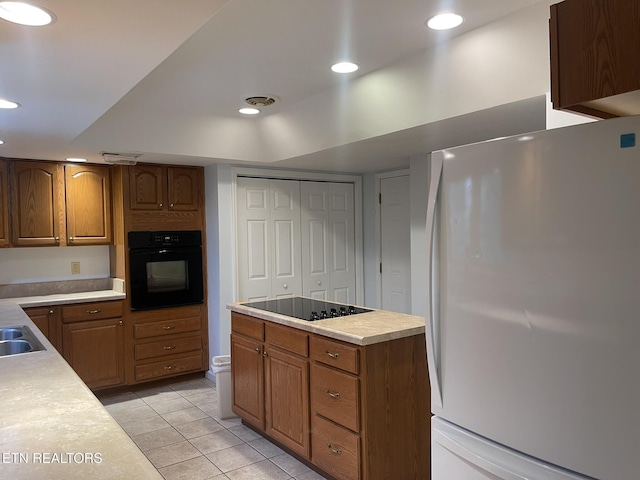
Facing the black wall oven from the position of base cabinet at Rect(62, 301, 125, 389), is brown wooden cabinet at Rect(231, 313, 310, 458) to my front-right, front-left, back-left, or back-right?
front-right

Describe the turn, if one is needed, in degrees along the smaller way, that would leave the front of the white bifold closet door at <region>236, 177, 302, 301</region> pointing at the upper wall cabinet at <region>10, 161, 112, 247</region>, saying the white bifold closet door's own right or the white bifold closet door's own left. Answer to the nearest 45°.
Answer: approximately 90° to the white bifold closet door's own right

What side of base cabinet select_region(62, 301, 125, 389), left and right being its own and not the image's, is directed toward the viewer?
front

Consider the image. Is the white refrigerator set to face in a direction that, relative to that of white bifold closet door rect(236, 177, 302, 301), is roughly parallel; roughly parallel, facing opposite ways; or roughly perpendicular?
roughly perpendicular

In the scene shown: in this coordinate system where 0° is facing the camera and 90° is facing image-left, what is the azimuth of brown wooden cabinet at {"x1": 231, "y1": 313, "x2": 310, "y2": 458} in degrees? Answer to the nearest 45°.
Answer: approximately 45°

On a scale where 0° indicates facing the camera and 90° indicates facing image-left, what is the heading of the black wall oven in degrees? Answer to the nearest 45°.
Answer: approximately 0°

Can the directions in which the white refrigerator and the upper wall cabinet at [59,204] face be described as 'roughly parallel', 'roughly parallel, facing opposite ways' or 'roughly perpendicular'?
roughly perpendicular

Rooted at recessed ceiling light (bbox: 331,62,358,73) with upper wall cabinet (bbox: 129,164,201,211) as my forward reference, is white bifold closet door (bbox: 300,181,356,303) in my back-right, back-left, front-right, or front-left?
front-right

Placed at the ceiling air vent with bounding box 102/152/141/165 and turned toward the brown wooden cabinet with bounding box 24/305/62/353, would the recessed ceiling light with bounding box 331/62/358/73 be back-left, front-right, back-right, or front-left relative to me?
back-left

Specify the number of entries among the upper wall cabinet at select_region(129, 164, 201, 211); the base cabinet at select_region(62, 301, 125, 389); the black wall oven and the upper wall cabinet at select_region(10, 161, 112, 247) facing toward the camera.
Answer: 4

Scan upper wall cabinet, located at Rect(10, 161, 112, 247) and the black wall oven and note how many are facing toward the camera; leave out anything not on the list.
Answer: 2

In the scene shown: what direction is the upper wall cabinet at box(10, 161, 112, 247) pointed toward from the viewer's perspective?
toward the camera

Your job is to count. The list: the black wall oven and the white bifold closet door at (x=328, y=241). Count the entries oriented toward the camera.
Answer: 2
